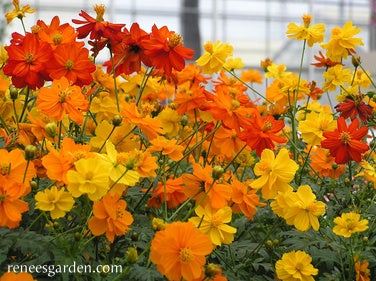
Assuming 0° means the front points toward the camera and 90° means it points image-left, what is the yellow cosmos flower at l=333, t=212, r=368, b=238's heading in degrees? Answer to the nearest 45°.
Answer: approximately 0°

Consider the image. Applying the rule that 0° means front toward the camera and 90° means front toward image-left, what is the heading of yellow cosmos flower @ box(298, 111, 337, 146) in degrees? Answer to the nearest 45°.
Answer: approximately 0°

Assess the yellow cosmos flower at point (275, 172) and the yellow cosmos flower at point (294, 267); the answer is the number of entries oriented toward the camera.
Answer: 2
